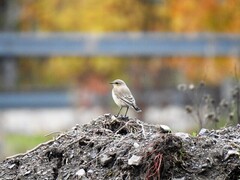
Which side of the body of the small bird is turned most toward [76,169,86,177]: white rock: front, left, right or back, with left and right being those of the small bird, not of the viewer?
left

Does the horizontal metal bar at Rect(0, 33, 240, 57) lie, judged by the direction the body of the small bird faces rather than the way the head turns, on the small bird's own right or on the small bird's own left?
on the small bird's own right

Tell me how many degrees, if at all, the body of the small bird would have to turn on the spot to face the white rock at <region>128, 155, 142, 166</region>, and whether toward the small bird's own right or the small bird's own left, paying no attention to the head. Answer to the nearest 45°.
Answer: approximately 90° to the small bird's own left

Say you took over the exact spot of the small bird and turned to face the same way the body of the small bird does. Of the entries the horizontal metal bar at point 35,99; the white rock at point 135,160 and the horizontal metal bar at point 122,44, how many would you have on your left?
1

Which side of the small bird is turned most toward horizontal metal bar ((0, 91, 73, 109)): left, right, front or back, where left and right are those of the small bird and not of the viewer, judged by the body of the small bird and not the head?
right

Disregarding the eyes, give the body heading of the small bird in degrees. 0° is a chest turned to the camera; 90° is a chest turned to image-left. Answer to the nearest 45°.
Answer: approximately 90°

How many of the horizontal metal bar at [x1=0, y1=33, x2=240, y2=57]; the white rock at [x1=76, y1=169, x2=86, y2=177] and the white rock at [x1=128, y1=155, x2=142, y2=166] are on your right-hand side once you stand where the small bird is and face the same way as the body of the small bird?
1
